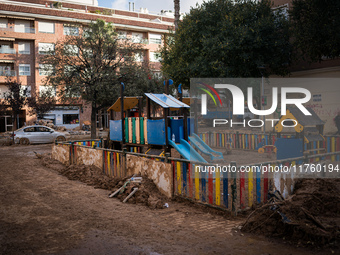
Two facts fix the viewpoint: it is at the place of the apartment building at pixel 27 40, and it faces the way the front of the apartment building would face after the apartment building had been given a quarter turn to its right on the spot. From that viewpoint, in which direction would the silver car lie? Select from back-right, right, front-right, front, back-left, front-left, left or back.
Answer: left

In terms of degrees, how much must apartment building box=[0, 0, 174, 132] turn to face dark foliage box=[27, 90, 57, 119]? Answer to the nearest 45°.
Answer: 0° — it already faces it

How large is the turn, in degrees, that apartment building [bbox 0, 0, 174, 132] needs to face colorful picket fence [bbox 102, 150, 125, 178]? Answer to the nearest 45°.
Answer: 0° — it already faces it

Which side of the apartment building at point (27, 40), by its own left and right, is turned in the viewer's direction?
front

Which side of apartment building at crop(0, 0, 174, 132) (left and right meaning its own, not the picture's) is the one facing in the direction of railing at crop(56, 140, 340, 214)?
front

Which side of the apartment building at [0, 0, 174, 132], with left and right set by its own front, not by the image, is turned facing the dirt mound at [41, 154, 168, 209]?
front

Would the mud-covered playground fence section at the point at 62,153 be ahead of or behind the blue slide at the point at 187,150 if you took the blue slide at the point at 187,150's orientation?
behind

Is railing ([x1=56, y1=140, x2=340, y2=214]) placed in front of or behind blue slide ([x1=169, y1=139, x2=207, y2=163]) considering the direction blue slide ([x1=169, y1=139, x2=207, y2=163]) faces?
in front

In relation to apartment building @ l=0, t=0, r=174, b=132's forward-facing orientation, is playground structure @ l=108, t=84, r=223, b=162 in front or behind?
in front

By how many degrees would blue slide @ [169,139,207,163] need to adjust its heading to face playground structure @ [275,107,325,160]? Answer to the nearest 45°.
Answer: approximately 45° to its left

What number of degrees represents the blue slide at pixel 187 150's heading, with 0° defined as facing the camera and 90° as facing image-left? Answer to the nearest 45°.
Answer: approximately 315°
